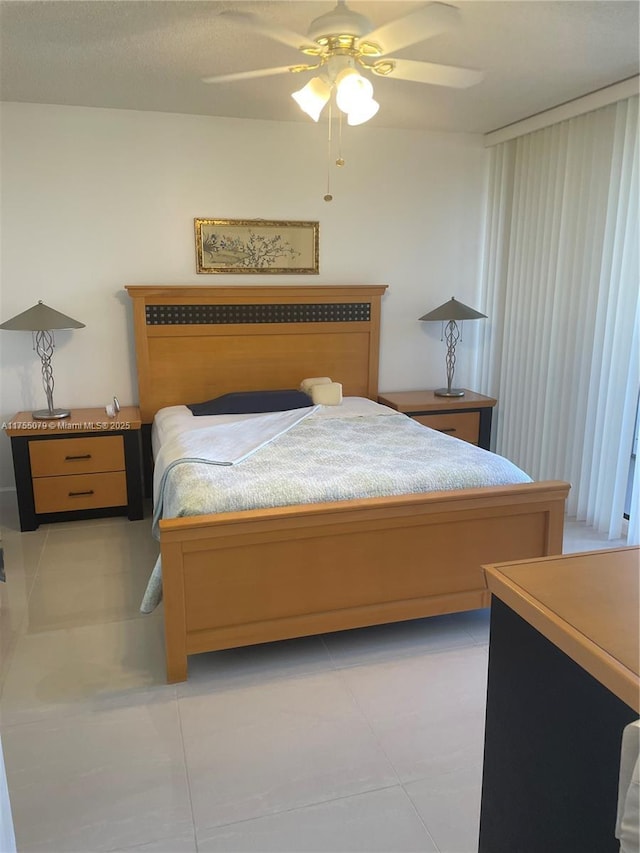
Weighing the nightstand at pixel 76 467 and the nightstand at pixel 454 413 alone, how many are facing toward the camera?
2

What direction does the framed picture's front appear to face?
toward the camera

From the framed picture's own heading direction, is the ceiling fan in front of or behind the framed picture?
in front

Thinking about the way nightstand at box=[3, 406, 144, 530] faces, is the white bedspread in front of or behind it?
in front

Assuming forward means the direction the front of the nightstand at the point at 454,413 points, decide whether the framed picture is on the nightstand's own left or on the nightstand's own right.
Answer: on the nightstand's own right

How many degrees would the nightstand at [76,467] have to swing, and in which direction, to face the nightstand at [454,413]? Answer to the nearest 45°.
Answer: approximately 90° to its left

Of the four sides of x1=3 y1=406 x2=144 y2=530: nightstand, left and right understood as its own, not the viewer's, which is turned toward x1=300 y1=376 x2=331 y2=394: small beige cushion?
left

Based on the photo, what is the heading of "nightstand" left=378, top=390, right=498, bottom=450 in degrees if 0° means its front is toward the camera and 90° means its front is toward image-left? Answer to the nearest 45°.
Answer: approximately 0°

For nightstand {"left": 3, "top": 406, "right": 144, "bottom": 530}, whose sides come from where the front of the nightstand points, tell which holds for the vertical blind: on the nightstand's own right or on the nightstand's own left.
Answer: on the nightstand's own left

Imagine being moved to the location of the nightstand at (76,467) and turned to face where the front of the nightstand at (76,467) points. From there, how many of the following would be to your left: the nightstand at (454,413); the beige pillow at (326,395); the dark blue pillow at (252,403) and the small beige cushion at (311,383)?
4

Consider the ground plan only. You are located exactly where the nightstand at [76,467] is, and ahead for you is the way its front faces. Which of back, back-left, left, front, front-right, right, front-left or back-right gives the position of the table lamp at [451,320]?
left
